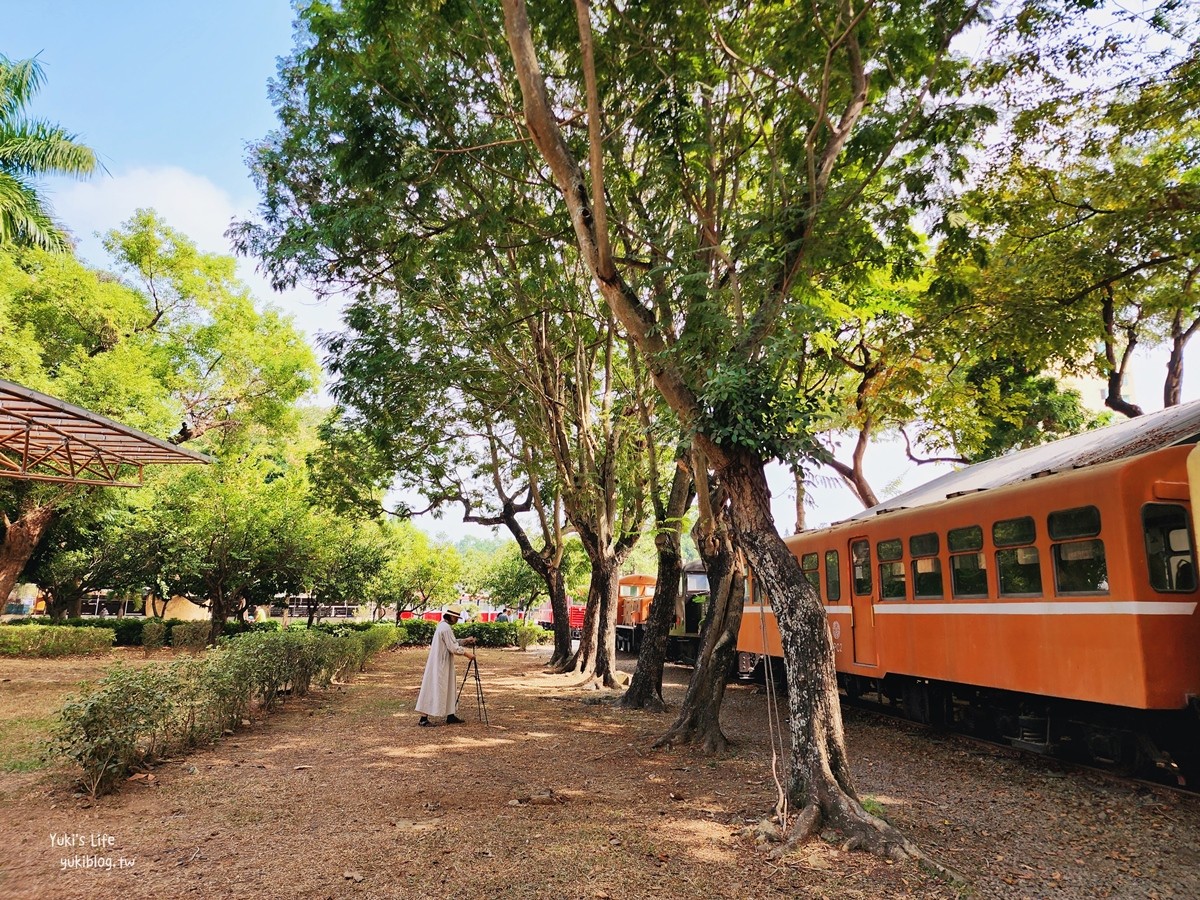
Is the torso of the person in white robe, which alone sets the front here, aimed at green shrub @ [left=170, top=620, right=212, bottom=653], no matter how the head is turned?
no

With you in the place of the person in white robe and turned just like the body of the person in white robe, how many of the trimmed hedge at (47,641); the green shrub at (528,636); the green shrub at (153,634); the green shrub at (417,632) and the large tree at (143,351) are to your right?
0

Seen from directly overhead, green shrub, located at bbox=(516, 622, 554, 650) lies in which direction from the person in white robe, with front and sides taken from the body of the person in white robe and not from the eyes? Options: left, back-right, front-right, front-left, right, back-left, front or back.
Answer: left

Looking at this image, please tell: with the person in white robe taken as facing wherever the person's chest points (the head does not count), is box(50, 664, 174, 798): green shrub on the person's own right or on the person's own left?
on the person's own right

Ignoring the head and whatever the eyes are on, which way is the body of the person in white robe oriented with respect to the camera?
to the viewer's right

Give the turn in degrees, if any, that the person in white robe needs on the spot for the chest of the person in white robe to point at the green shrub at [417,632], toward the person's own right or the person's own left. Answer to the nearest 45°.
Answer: approximately 90° to the person's own left

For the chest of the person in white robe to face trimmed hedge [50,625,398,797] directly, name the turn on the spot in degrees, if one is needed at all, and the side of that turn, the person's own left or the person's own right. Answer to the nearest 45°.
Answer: approximately 135° to the person's own right

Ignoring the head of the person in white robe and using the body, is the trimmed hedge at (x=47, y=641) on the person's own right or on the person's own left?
on the person's own left

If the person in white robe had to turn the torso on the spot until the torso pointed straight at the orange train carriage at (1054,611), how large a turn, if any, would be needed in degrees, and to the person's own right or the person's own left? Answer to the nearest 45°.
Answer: approximately 45° to the person's own right

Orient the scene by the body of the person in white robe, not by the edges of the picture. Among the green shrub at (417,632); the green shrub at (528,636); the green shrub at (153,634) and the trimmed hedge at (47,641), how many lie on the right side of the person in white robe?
0

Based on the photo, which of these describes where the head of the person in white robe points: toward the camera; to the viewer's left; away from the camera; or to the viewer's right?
to the viewer's right

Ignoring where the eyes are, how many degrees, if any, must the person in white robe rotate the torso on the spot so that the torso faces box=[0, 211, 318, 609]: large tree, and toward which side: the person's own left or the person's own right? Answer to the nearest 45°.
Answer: approximately 135° to the person's own left
